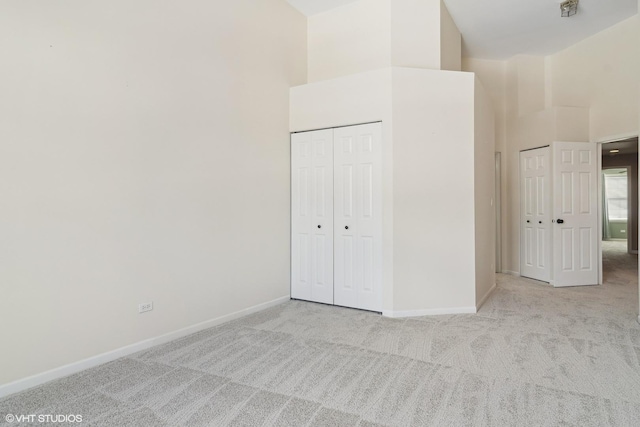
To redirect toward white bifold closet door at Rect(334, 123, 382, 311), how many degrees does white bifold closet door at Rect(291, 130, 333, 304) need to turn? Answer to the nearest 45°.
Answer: approximately 90° to its left

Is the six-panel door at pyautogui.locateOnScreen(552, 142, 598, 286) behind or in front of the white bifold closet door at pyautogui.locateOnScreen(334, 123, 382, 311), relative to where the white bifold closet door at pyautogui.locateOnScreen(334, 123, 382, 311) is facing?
behind

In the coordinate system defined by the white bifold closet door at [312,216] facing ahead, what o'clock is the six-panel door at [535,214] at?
The six-panel door is roughly at 7 o'clock from the white bifold closet door.

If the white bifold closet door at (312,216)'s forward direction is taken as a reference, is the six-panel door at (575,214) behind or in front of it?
behind

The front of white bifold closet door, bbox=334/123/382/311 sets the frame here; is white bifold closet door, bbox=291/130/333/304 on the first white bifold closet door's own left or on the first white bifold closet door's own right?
on the first white bifold closet door's own right

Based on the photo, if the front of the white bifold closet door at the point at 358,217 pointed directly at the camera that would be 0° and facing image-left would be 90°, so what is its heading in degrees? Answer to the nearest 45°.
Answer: approximately 45°

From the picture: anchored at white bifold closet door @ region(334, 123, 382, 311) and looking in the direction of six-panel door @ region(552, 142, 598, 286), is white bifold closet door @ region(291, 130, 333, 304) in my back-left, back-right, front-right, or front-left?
back-left
